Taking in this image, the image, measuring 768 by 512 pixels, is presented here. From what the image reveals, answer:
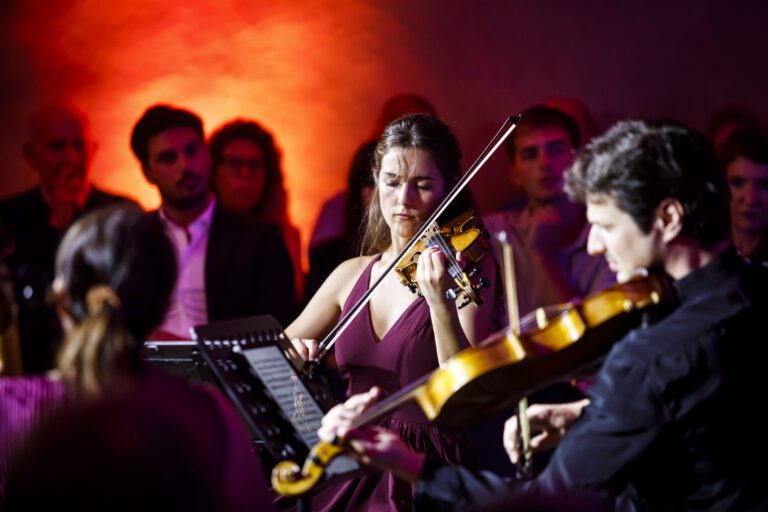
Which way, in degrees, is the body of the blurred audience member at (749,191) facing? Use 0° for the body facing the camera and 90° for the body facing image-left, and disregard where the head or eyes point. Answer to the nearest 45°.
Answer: approximately 0°

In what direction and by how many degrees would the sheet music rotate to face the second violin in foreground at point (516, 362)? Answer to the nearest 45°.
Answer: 0° — it already faces it

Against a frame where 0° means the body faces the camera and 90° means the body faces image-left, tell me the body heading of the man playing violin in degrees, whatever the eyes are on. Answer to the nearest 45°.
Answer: approximately 135°

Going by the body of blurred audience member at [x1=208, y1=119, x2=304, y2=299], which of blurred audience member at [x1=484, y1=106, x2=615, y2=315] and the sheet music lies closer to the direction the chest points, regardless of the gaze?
the sheet music

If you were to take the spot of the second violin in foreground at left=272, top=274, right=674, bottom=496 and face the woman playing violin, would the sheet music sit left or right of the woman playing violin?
left

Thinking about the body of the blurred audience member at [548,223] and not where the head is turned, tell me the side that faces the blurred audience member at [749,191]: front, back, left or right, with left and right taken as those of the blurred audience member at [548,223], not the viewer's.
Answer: left

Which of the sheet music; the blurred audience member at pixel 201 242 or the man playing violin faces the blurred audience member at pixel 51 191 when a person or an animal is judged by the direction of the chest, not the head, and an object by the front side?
the man playing violin

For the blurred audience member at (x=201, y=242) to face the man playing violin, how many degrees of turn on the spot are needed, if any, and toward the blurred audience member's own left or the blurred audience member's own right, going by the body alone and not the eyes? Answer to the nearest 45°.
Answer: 0° — they already face them

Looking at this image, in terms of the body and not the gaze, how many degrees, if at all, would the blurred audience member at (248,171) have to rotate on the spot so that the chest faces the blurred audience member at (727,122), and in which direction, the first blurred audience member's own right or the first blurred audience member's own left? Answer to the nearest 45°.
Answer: approximately 90° to the first blurred audience member's own left

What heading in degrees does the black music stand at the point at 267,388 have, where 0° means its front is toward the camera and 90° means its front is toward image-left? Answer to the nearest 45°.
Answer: approximately 315°

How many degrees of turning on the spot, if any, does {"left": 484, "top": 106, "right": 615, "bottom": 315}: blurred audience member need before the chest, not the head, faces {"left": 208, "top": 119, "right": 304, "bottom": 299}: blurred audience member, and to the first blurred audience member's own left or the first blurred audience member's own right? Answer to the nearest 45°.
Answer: approximately 90° to the first blurred audience member's own right
